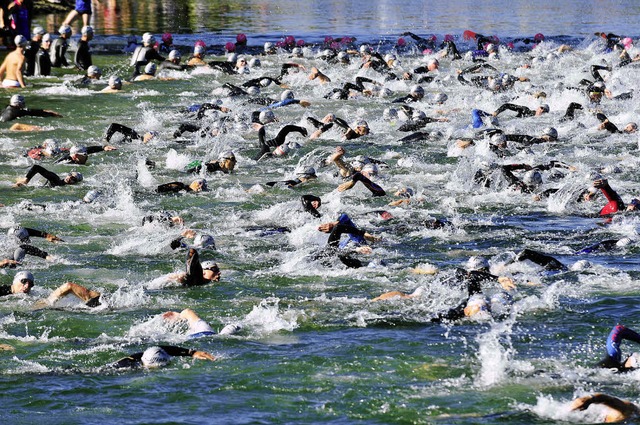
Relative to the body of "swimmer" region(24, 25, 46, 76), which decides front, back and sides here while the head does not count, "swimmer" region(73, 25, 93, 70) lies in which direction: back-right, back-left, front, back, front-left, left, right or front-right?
front-left

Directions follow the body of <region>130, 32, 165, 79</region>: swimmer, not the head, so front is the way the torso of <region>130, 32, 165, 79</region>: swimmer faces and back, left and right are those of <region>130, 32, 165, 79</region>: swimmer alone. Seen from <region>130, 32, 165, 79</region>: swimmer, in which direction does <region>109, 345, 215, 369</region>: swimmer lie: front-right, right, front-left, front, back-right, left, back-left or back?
back-right

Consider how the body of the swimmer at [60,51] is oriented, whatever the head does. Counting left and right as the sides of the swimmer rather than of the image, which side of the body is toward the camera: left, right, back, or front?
right

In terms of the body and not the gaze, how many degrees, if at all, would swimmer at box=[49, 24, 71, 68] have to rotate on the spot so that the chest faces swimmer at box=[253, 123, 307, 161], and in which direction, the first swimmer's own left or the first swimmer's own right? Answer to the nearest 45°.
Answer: approximately 90° to the first swimmer's own right

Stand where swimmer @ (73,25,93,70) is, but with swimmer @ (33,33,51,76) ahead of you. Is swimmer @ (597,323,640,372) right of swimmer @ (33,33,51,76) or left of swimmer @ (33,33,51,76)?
left

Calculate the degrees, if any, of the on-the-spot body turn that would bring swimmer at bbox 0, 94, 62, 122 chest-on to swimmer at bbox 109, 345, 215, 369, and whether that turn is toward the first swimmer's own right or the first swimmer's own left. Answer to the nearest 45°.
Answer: approximately 90° to the first swimmer's own right

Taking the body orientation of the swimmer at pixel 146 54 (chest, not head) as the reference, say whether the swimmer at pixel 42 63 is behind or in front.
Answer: behind

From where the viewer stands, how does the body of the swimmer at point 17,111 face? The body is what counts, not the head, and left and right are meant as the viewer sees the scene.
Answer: facing to the right of the viewer

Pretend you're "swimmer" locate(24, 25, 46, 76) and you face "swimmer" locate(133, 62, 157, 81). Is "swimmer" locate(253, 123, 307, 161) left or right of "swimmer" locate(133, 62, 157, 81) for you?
right

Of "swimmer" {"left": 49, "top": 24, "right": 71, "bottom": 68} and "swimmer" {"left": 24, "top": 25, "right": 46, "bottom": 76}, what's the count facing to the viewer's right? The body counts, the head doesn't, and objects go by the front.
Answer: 2
